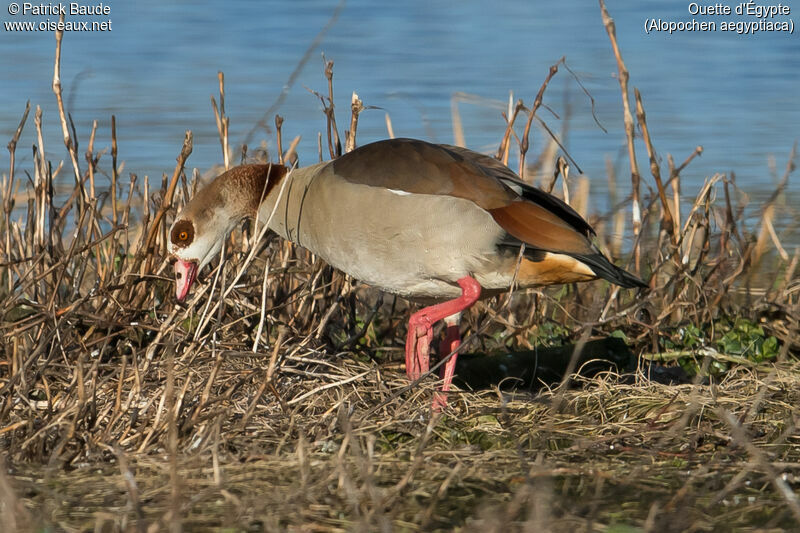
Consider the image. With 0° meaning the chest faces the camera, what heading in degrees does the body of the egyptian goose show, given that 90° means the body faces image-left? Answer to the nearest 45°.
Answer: approximately 90°
